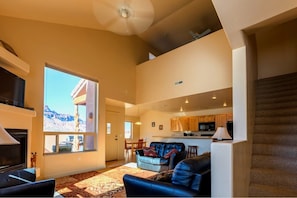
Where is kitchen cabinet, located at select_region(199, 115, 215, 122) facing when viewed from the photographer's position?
facing the viewer

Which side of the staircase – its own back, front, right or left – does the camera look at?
front

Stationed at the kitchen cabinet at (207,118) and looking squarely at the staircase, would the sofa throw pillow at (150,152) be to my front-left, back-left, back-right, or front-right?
front-right

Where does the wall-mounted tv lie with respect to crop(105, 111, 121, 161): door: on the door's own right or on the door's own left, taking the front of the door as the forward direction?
on the door's own right

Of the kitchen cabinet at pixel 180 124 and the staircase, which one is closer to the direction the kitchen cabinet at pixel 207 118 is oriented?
the staircase

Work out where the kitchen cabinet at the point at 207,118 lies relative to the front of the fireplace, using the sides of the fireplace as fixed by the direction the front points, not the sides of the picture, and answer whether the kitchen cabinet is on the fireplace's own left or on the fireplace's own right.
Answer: on the fireplace's own left

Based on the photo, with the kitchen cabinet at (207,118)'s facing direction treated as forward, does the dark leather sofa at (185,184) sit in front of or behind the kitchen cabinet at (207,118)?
in front

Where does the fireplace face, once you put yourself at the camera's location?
facing the viewer and to the right of the viewer

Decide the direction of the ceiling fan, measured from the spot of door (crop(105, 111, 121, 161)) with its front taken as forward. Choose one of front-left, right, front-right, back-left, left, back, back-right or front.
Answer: front-right

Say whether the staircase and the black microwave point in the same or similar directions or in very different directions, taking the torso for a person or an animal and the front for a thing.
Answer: same or similar directions
